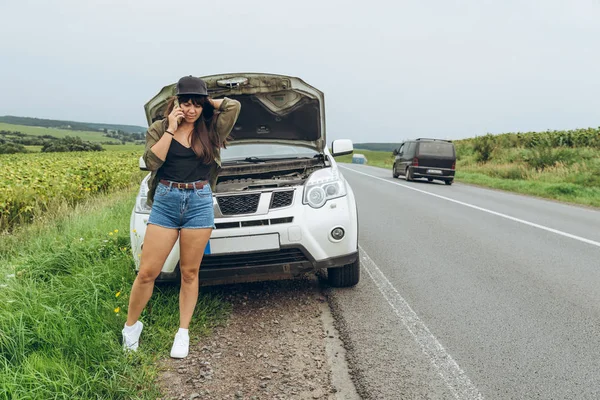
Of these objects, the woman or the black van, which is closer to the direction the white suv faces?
the woman

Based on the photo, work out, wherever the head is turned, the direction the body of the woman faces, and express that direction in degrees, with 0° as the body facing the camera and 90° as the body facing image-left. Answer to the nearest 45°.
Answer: approximately 0°

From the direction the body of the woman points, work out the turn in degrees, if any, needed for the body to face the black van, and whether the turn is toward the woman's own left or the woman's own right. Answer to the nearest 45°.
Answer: approximately 135° to the woman's own left

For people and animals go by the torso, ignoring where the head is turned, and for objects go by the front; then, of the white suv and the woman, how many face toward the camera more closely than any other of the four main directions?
2

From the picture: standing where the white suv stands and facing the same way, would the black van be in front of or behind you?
behind
